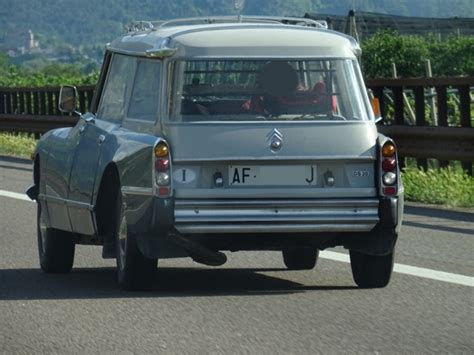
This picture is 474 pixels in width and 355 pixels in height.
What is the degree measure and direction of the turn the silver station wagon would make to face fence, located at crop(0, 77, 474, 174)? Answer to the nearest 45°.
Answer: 0° — it already faces it

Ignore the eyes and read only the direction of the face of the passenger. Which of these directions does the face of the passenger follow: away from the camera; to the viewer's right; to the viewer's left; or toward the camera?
away from the camera

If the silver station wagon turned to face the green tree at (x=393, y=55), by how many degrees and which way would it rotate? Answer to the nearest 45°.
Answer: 0° — it already faces it

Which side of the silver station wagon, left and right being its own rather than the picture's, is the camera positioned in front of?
back
